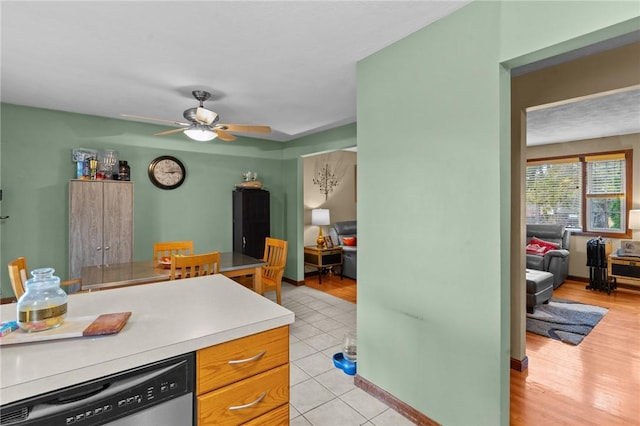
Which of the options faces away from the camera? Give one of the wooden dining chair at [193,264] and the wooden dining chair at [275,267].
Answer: the wooden dining chair at [193,264]

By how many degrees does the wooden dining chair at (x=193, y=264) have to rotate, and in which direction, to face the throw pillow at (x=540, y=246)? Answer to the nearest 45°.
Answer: approximately 90° to its right

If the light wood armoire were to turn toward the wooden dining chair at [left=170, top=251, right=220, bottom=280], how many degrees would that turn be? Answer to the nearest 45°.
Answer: approximately 45° to its left

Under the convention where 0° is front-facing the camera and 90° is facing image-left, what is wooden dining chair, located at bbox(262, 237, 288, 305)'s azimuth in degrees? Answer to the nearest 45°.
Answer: approximately 45°

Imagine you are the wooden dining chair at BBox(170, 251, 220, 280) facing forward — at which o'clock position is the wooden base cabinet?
The wooden base cabinet is roughly at 6 o'clock from the wooden dining chair.

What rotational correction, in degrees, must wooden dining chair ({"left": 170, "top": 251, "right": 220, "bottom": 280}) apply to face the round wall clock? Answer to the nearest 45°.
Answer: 0° — it already faces it

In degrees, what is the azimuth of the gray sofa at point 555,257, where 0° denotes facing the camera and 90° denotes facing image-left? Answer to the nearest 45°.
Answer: approximately 45°

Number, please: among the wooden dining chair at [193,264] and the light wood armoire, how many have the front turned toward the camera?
1

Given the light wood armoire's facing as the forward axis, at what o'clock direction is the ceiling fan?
The ceiling fan is roughly at 11 o'clock from the light wood armoire.

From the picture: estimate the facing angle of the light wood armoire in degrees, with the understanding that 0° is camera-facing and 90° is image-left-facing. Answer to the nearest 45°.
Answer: approximately 0°

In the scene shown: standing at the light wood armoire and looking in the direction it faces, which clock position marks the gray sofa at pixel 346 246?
The gray sofa is roughly at 9 o'clock from the light wood armoire.

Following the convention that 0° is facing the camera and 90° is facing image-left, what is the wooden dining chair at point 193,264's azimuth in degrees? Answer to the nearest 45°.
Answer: approximately 180°

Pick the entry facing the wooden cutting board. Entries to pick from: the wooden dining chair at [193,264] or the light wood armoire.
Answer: the light wood armoire

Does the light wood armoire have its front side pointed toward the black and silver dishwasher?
yes

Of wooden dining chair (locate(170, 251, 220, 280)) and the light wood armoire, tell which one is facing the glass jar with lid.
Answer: the light wood armoire
